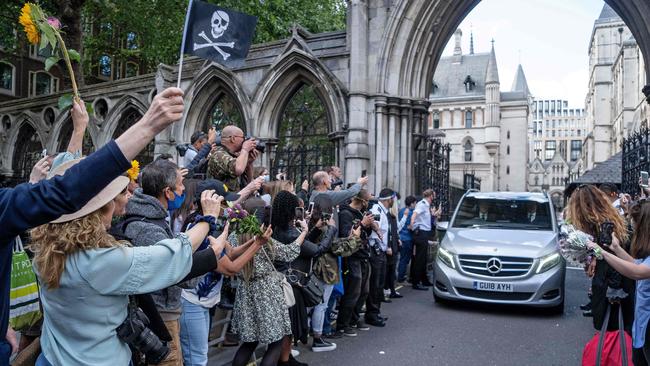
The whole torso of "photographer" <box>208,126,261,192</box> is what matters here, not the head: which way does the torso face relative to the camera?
to the viewer's right

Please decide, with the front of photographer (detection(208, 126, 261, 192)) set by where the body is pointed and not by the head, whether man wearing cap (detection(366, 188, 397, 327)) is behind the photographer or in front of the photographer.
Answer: in front

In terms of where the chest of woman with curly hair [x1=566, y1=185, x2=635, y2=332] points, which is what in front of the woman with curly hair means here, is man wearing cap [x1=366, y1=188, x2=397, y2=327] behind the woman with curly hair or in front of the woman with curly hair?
in front

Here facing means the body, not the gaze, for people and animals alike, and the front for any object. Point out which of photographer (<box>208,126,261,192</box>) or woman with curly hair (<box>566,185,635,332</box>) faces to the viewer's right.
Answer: the photographer

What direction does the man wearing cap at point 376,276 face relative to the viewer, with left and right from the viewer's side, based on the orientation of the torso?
facing to the right of the viewer

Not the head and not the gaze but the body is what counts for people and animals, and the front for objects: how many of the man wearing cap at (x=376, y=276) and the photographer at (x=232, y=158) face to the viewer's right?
2

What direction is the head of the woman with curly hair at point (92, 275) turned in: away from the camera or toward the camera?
away from the camera

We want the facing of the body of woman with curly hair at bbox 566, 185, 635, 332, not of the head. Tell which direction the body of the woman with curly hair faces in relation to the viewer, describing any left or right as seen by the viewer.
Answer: facing away from the viewer and to the left of the viewer

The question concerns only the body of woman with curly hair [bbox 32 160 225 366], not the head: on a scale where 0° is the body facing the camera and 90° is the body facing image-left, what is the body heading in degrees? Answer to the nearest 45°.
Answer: approximately 225°

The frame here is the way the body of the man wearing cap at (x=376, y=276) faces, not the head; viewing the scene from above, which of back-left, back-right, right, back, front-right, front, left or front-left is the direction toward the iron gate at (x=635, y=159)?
front-left
